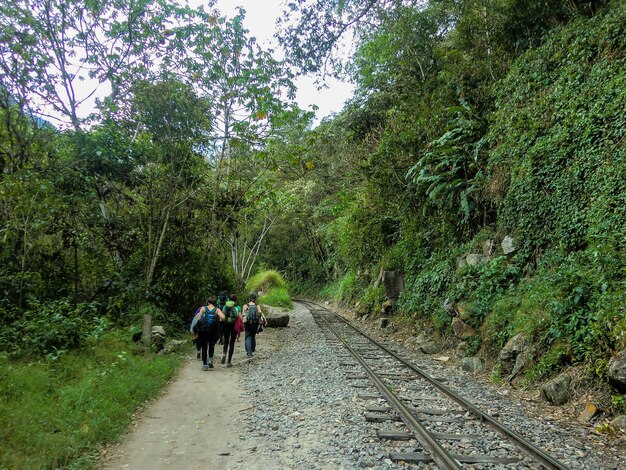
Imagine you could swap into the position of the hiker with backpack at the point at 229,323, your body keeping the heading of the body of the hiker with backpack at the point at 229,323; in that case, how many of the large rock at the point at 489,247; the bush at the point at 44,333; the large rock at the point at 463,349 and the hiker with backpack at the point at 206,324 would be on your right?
2

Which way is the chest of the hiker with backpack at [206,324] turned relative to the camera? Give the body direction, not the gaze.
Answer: away from the camera

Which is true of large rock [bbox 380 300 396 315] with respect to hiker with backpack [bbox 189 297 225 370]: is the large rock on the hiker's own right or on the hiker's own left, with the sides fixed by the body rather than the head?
on the hiker's own right

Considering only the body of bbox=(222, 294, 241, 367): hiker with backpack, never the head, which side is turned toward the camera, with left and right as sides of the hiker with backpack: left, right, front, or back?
back

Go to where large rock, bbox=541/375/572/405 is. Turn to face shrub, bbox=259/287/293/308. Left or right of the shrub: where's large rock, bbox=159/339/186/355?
left

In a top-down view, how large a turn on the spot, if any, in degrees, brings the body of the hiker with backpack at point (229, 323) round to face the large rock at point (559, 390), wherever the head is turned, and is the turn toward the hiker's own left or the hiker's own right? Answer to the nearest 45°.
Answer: approximately 135° to the hiker's own right

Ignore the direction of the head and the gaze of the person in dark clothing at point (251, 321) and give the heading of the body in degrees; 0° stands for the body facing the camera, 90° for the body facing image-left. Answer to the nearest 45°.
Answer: approximately 180°

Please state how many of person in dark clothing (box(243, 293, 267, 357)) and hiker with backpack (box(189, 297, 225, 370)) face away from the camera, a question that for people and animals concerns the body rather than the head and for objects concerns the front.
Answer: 2
